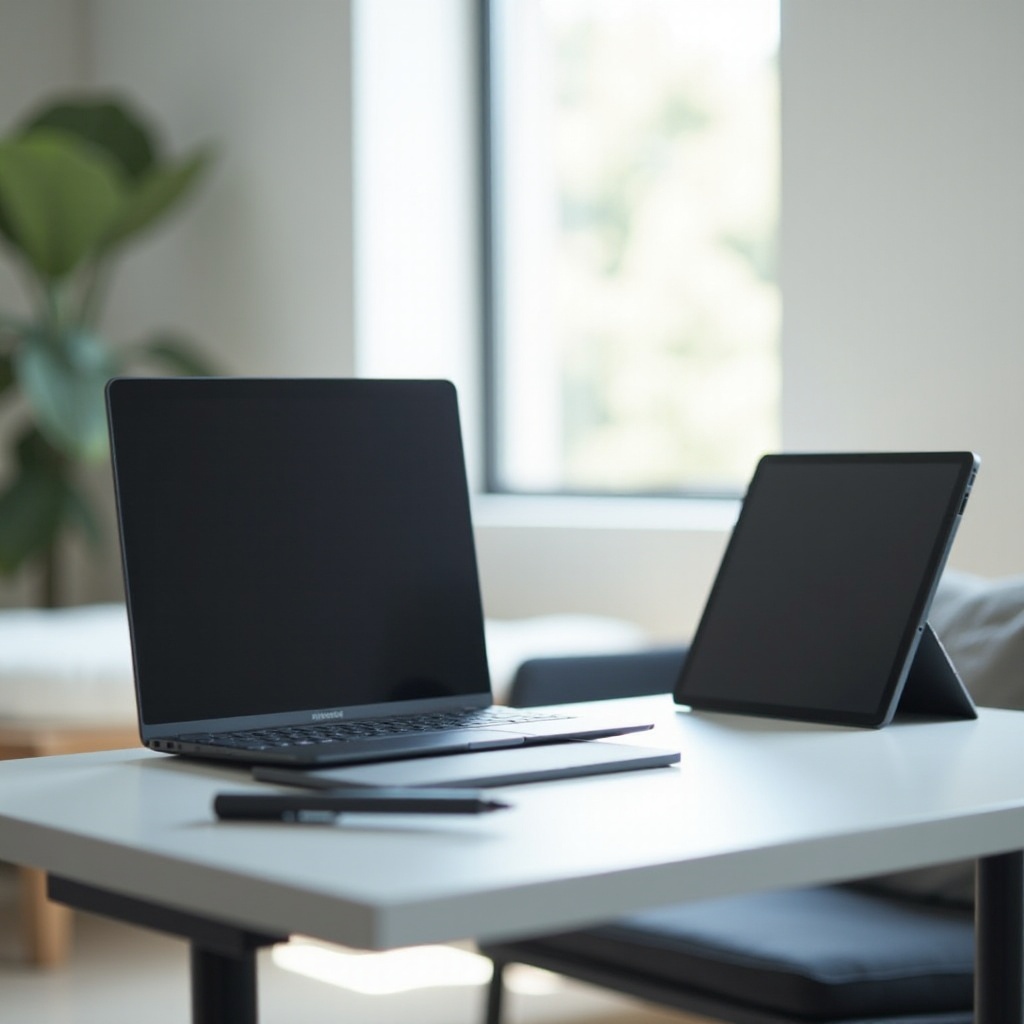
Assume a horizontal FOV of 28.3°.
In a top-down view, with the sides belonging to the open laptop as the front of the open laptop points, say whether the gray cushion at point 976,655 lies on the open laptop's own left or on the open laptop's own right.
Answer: on the open laptop's own left

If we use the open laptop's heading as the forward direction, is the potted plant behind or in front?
behind

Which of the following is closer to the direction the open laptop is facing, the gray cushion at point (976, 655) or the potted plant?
the gray cushion

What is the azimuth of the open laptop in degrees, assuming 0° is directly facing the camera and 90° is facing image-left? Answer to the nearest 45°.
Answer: approximately 315°
